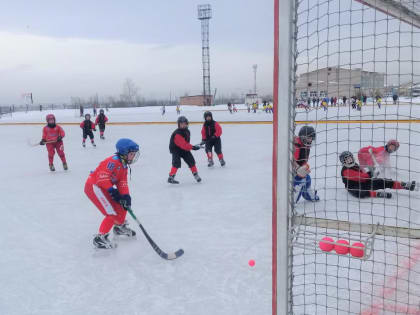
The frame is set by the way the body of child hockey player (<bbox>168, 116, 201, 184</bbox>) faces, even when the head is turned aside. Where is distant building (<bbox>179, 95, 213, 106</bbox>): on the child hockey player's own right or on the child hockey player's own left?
on the child hockey player's own left

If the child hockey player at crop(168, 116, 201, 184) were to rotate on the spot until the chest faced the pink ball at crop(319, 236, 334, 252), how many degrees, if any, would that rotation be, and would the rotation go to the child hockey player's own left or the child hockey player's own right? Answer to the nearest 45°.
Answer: approximately 45° to the child hockey player's own right

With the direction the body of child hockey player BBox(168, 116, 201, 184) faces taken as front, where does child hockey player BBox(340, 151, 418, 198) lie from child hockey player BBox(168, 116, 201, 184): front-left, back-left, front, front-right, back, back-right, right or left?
front

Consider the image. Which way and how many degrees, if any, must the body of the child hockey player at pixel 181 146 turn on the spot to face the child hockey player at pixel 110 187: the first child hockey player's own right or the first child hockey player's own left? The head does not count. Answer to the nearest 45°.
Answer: approximately 45° to the first child hockey player's own right

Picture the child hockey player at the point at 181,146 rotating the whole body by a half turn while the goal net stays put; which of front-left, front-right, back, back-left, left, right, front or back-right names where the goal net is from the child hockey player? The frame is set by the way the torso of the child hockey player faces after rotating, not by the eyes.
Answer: back-left

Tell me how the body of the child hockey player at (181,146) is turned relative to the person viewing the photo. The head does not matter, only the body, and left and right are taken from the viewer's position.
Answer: facing the viewer and to the right of the viewer
